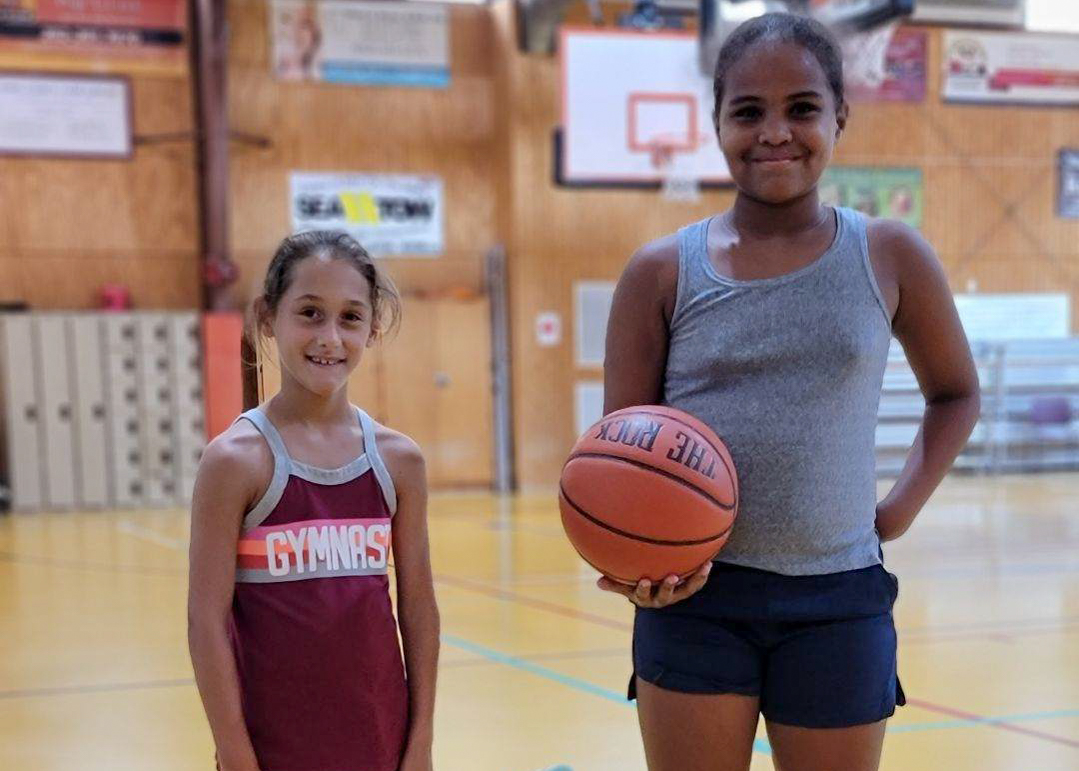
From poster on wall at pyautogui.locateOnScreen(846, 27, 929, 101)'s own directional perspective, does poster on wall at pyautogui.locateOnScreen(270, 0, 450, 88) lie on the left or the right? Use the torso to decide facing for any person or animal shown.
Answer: on its right

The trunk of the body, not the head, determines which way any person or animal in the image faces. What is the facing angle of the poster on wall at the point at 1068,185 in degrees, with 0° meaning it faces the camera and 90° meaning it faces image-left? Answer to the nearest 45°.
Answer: approximately 0°

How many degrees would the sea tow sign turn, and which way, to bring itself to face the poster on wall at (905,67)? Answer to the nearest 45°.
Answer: approximately 90° to its left

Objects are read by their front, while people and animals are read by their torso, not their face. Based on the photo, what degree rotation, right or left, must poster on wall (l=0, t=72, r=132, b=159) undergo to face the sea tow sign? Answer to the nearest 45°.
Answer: approximately 90° to its left

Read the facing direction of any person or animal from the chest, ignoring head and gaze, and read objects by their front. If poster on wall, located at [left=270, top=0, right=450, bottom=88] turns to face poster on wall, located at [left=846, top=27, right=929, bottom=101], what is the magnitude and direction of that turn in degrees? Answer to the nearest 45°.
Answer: approximately 90° to its left

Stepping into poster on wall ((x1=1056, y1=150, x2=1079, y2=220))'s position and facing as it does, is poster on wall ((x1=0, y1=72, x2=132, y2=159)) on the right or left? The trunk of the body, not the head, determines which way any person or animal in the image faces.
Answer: on its right
